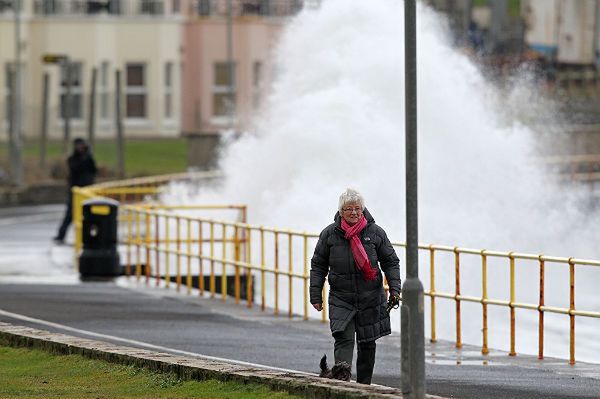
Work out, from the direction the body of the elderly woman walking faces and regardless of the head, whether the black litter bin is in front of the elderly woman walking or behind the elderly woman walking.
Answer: behind

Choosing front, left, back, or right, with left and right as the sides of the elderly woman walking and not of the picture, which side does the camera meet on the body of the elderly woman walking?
front

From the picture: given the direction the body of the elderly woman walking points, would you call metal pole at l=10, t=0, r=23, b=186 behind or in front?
behind

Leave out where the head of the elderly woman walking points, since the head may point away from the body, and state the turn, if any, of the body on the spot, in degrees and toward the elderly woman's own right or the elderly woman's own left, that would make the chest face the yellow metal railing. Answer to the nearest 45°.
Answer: approximately 180°
